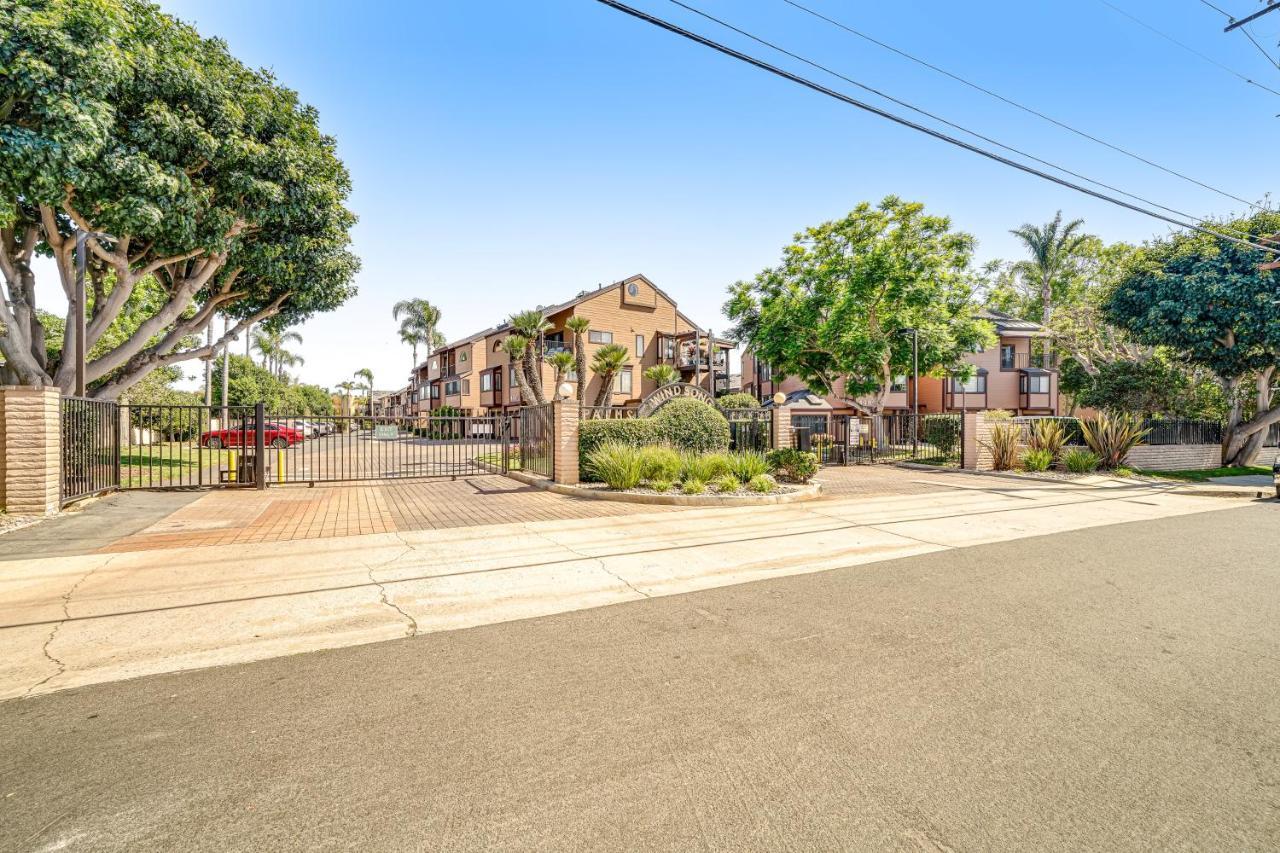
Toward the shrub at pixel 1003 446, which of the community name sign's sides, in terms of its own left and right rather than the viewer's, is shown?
left

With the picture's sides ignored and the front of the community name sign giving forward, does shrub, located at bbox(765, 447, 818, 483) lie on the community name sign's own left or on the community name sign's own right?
on the community name sign's own left

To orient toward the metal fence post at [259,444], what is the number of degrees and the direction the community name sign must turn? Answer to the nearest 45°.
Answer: approximately 90° to its right

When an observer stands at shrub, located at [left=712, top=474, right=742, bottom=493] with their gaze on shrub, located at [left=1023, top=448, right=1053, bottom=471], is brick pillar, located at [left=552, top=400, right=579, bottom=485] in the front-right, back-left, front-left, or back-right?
back-left

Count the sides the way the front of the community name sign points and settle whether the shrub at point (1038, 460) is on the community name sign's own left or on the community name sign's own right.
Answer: on the community name sign's own left

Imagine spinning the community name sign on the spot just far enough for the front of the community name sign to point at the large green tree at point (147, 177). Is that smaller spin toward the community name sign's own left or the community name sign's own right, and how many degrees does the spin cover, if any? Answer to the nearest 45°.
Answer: approximately 90° to the community name sign's own right

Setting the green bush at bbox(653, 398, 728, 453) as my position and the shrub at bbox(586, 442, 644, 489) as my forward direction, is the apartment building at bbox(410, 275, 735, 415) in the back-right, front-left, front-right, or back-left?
back-right

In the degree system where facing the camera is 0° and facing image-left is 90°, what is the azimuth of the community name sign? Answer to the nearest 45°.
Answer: approximately 0°
